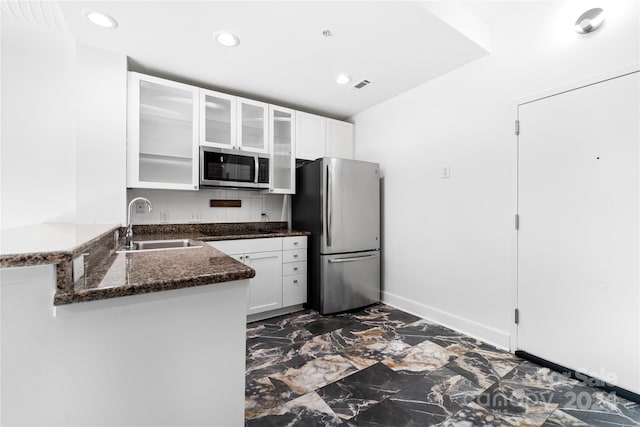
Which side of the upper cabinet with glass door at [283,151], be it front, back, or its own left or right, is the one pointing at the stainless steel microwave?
right

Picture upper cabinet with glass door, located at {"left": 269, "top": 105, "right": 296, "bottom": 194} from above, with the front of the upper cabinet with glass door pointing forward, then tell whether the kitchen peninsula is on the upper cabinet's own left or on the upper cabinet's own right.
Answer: on the upper cabinet's own right

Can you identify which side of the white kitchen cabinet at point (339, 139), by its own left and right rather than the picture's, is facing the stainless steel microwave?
right

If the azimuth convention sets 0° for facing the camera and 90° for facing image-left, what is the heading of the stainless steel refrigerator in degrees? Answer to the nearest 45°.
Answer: approximately 315°

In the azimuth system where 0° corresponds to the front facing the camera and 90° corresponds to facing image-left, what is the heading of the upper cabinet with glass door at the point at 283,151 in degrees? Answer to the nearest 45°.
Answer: approximately 315°
